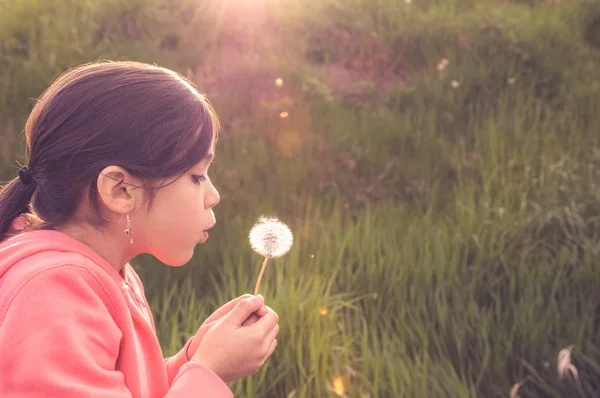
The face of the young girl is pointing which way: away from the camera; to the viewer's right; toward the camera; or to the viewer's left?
to the viewer's right

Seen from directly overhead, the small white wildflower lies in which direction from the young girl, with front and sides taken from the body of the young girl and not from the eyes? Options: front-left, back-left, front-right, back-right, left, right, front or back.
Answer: front-left

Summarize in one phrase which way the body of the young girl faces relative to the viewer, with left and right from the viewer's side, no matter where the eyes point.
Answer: facing to the right of the viewer
